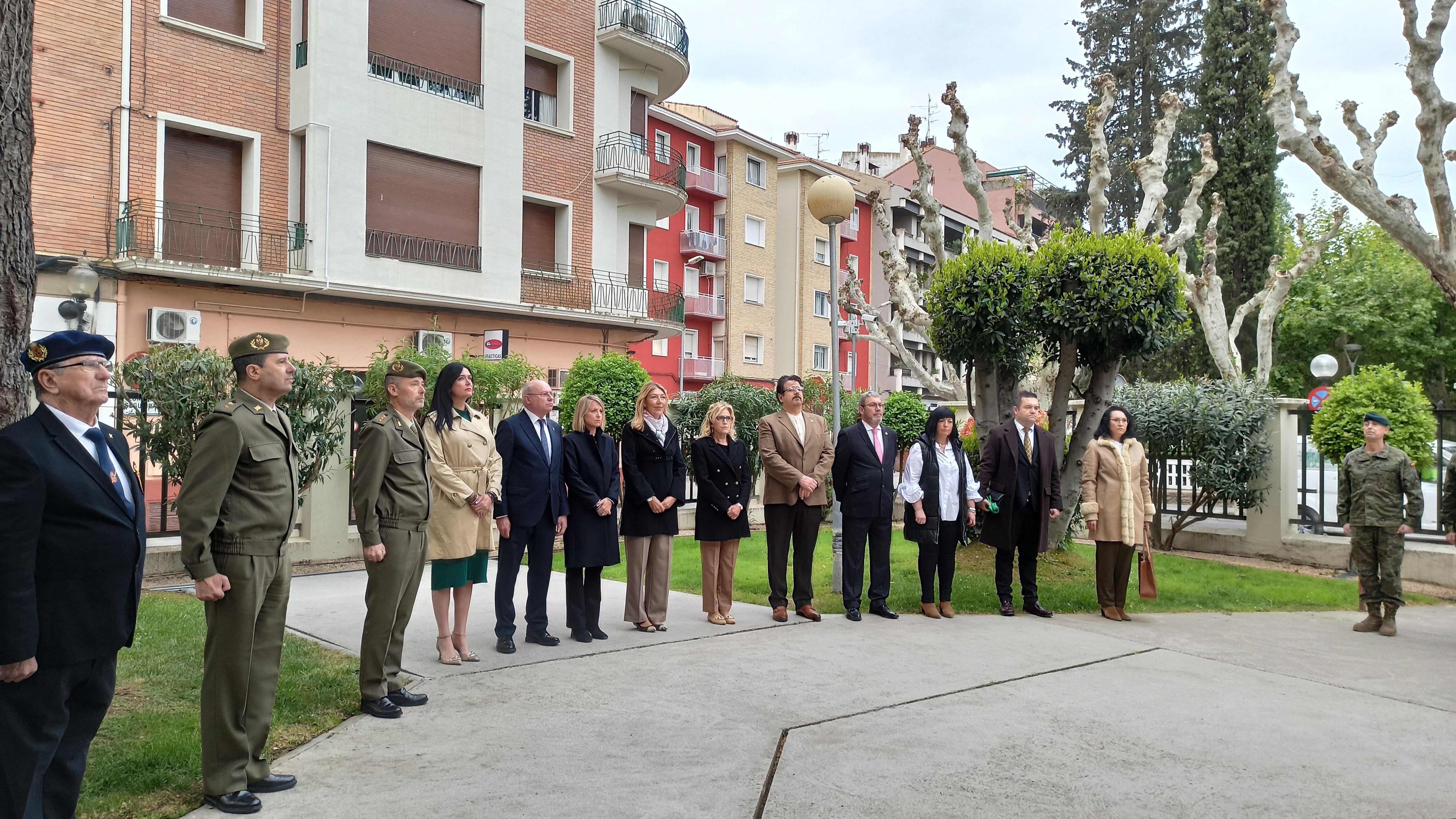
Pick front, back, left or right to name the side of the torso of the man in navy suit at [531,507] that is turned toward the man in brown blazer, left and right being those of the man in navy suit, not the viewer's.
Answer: left

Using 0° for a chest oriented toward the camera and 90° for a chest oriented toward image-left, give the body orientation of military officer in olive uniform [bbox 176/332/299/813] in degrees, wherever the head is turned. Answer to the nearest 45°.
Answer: approximately 270°

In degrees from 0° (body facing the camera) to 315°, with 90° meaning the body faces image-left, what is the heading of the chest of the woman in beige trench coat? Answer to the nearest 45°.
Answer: approximately 315°

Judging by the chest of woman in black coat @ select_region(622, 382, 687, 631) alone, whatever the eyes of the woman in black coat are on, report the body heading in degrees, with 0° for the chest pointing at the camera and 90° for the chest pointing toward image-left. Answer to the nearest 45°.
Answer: approximately 315°

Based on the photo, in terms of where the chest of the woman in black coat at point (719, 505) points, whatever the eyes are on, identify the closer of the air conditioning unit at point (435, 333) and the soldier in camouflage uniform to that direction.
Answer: the soldier in camouflage uniform

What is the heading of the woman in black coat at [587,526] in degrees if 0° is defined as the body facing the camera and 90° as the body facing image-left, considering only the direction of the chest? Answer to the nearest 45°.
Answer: approximately 315°

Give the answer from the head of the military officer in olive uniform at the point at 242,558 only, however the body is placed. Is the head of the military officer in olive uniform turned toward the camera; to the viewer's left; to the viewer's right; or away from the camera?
to the viewer's right

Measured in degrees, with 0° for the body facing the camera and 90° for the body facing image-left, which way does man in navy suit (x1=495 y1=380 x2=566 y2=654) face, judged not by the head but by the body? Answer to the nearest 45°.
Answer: approximately 315°

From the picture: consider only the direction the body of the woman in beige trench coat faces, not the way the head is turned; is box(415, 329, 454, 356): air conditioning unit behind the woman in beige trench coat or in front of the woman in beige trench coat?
behind

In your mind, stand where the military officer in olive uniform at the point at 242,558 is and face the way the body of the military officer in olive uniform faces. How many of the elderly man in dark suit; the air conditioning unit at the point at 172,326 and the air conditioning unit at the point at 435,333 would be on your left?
2
